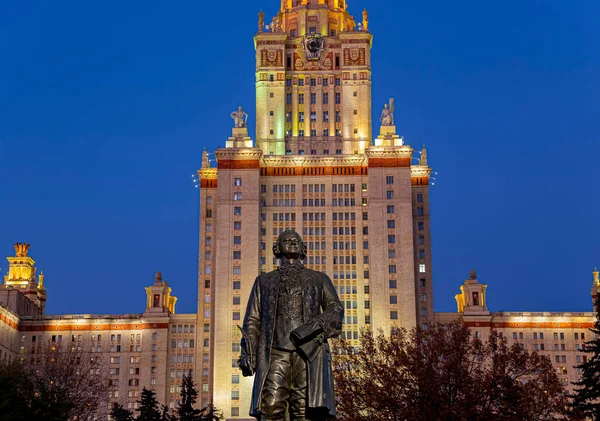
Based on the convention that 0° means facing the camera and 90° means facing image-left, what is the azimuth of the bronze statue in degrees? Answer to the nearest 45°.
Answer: approximately 0°
